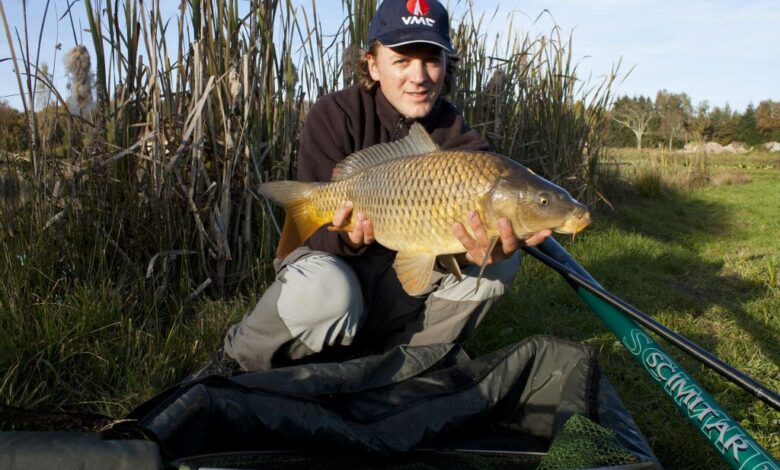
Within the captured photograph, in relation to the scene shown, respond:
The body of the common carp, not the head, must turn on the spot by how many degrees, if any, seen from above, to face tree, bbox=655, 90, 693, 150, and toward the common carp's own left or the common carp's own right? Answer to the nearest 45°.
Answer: approximately 90° to the common carp's own left

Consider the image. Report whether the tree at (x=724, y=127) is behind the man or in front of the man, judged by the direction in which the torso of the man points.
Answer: behind

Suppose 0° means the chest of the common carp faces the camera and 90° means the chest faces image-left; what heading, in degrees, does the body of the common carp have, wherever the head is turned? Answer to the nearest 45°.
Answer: approximately 270°

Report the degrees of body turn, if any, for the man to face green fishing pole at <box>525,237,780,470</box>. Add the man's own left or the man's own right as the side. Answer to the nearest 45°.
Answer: approximately 45° to the man's own left

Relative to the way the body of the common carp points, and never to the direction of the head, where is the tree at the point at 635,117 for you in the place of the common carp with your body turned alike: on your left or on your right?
on your left

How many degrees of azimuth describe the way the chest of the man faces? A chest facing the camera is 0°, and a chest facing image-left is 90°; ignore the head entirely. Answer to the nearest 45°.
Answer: approximately 0°

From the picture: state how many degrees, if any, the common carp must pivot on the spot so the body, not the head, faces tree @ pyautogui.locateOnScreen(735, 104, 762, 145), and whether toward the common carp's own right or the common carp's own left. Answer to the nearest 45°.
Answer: approximately 45° to the common carp's own left

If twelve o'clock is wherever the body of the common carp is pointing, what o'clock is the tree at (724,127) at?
The tree is roughly at 10 o'clock from the common carp.

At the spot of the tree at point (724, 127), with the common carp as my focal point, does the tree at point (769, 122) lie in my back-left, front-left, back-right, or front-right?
back-left

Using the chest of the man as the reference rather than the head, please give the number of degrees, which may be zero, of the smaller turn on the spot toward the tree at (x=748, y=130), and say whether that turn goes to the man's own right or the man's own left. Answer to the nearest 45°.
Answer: approximately 135° to the man's own left
